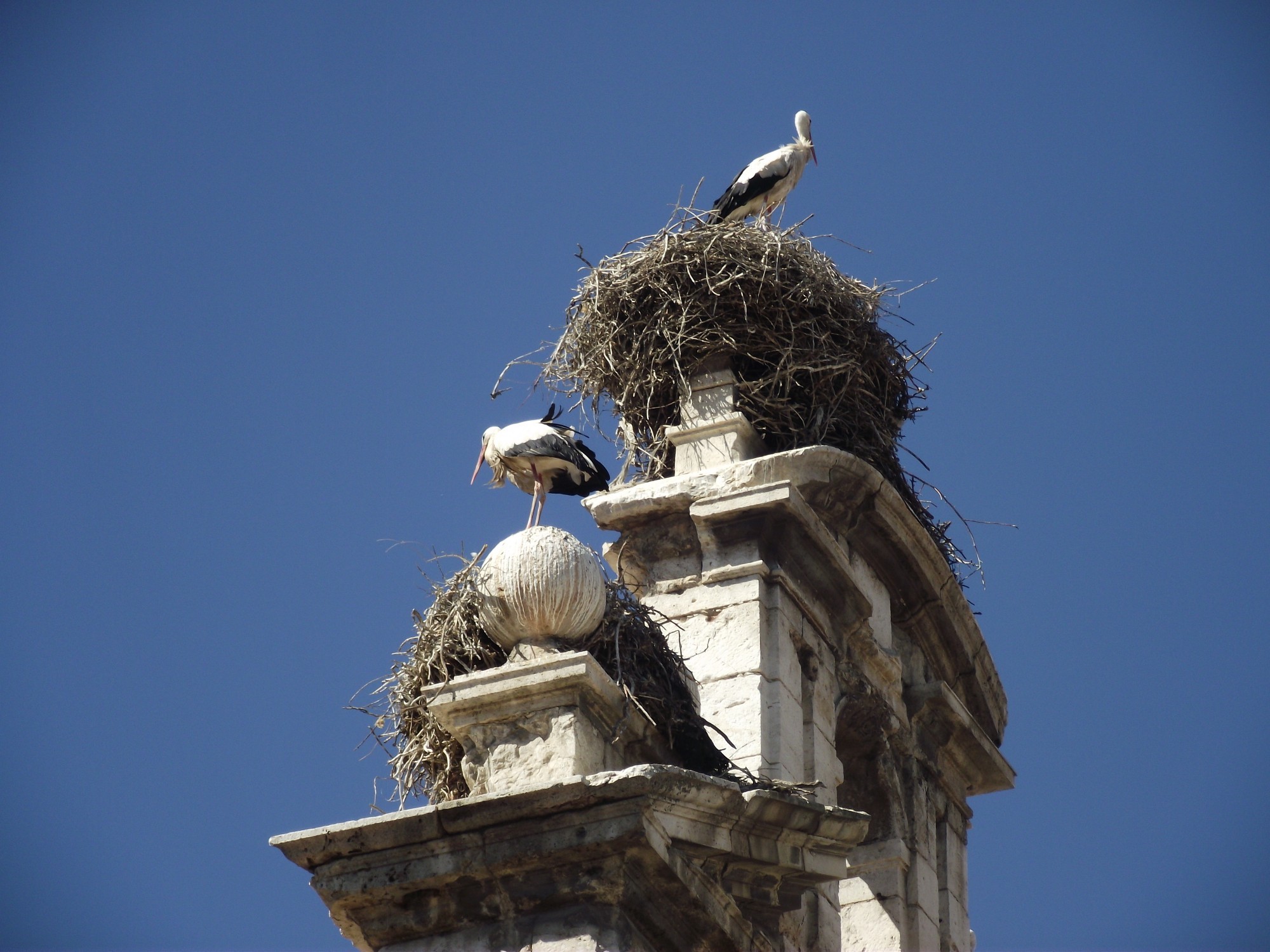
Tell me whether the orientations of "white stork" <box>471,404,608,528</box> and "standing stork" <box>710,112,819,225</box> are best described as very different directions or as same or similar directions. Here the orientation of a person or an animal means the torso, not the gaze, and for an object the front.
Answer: very different directions

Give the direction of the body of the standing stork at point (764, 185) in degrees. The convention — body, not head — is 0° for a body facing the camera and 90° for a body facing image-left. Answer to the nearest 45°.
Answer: approximately 270°

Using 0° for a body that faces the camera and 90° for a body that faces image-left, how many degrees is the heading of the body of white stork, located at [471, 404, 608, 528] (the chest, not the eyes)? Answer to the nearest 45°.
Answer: approximately 90°

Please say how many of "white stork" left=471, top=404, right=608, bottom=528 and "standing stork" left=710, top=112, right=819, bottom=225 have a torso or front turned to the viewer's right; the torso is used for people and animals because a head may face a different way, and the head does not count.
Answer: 1

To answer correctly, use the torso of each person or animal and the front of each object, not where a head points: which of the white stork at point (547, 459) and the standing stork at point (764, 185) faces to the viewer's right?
the standing stork
